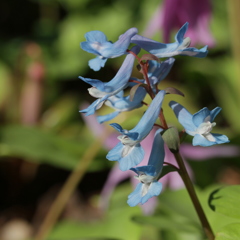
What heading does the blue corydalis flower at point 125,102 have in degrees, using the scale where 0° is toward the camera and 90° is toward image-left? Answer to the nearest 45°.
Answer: approximately 90°

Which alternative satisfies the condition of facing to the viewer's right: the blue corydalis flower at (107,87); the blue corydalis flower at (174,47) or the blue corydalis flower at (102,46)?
the blue corydalis flower at (174,47)

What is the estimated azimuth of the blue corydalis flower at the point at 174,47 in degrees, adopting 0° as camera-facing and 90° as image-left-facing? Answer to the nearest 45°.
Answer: approximately 270°

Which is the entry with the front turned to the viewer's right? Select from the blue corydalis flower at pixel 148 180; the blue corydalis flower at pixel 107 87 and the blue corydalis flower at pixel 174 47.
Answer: the blue corydalis flower at pixel 174 47

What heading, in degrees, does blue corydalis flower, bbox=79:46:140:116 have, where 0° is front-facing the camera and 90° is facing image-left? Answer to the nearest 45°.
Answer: approximately 90°
